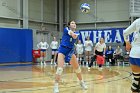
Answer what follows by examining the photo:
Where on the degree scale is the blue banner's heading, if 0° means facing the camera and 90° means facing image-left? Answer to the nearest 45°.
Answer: approximately 0°

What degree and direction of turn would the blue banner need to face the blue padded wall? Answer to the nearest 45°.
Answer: approximately 90° to its right
